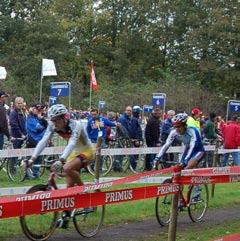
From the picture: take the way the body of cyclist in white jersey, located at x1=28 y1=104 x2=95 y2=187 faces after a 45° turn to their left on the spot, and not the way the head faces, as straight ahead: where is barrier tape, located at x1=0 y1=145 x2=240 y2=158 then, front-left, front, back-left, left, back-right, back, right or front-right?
back

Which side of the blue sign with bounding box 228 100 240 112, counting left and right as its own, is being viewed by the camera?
front

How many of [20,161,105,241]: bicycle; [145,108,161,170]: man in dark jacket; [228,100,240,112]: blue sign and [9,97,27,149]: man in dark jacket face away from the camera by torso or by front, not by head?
0

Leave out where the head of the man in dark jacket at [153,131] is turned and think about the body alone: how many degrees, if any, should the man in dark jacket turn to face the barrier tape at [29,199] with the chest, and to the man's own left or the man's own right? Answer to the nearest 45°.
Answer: approximately 90° to the man's own right

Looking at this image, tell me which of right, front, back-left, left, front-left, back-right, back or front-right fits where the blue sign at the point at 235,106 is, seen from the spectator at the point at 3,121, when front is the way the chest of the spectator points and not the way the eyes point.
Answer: front-left

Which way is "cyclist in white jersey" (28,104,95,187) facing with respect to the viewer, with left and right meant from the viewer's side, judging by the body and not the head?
facing the viewer and to the left of the viewer

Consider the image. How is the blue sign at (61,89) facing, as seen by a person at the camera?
facing the viewer

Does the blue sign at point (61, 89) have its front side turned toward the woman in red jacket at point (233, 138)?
no

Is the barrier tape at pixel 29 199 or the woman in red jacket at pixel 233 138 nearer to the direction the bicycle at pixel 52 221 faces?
the barrier tape

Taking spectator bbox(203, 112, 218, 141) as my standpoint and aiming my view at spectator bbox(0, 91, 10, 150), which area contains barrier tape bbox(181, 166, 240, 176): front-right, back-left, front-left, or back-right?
front-left

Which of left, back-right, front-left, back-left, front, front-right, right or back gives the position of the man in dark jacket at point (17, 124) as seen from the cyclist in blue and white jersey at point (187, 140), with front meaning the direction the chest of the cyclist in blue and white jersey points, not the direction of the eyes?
right
